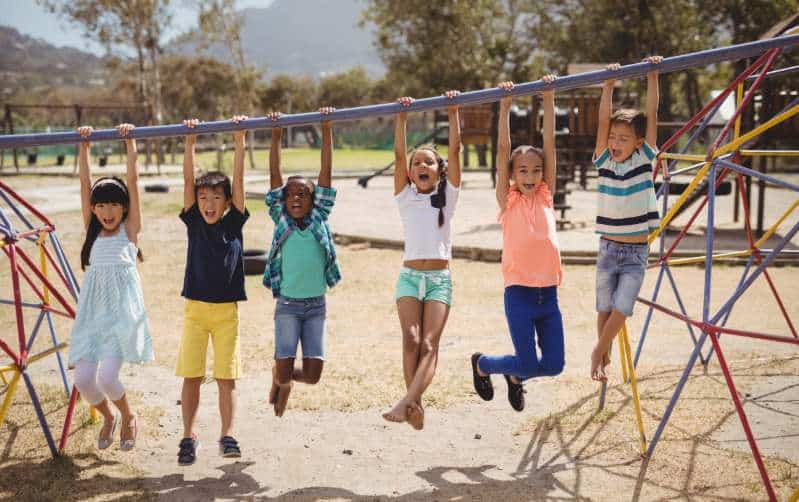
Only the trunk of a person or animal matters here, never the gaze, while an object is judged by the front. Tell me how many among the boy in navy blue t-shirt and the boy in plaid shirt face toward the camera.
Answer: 2

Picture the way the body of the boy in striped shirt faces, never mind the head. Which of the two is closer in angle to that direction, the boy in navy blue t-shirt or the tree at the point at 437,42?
the boy in navy blue t-shirt

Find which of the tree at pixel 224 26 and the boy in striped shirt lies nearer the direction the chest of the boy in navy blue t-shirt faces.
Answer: the boy in striped shirt

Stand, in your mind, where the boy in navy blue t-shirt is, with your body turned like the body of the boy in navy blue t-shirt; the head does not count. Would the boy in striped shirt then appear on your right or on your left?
on your left

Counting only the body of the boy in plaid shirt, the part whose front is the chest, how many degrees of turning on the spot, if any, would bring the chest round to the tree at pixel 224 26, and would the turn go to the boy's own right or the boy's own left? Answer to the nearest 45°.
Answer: approximately 180°

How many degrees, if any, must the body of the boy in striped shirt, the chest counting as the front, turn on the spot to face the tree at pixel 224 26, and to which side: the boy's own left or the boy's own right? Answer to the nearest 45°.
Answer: approximately 90° to the boy's own right

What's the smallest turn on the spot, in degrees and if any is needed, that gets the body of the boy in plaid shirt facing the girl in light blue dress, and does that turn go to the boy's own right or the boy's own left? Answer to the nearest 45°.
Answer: approximately 90° to the boy's own right

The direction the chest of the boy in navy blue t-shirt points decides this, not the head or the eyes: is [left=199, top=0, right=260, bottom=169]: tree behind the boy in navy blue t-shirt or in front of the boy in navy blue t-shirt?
behind
